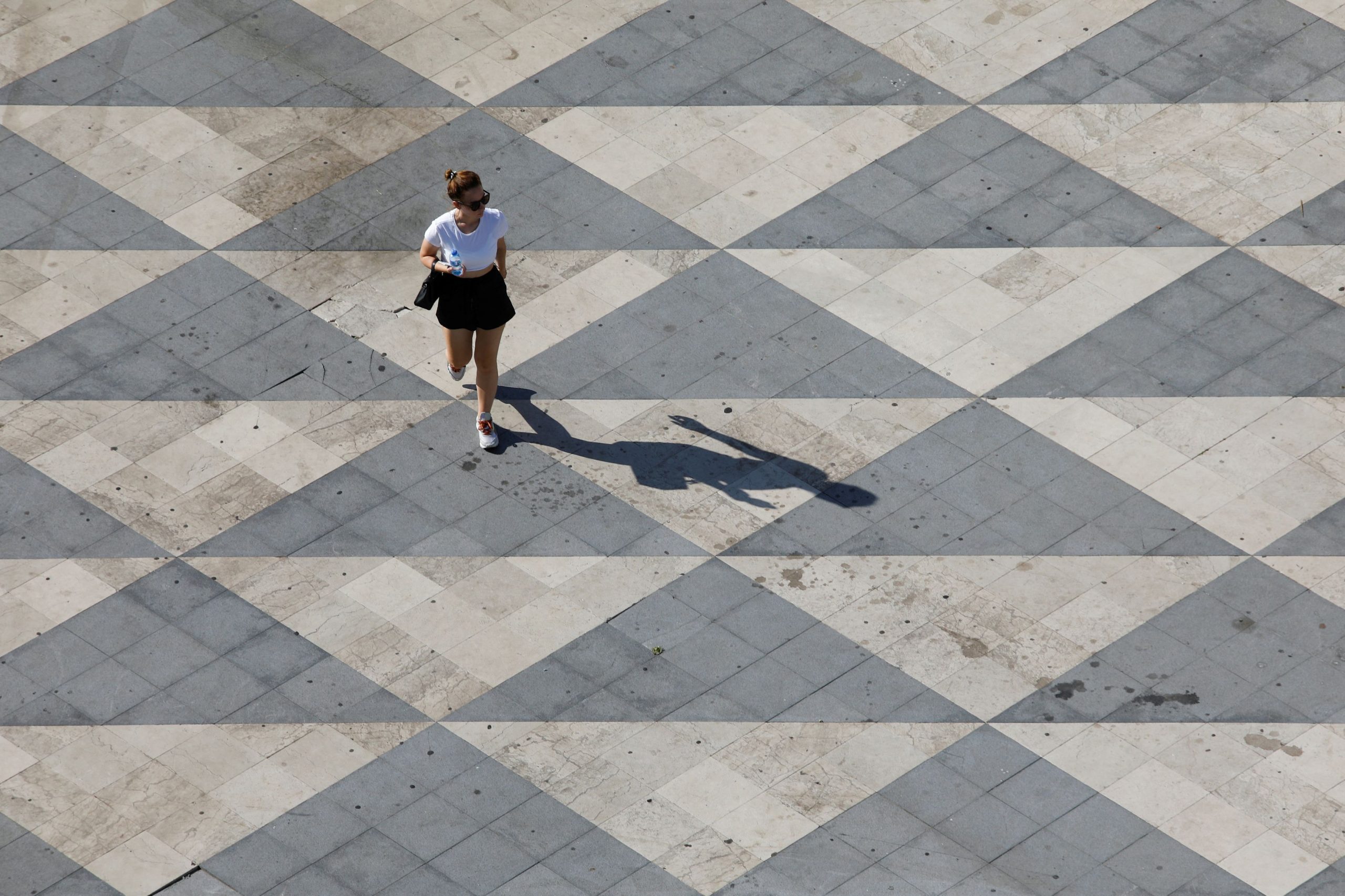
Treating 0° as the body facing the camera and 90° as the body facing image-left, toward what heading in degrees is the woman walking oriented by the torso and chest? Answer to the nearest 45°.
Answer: approximately 0°
